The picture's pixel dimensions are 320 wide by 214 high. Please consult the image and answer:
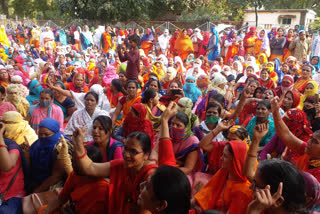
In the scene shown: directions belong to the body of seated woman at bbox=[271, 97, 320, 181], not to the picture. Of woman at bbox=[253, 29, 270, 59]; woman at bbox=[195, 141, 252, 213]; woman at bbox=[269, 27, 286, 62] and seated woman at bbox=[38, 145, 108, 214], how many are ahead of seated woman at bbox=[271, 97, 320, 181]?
2

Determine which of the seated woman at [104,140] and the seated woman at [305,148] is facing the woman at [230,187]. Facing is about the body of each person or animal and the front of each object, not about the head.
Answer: the seated woman at [305,148]

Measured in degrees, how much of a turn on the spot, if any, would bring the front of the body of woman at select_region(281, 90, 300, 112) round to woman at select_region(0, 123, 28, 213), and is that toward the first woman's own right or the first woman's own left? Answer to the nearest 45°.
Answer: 0° — they already face them

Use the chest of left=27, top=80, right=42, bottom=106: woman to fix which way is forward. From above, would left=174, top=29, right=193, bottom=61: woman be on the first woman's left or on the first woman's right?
on the first woman's left

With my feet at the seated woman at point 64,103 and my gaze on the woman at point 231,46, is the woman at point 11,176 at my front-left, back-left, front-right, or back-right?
back-right

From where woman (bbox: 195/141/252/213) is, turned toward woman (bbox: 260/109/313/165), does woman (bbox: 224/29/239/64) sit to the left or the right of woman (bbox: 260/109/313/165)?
left

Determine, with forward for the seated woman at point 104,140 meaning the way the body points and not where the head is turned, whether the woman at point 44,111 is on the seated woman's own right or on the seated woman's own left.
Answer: on the seated woman's own right

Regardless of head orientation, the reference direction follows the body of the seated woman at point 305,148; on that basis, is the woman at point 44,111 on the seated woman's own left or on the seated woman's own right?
on the seated woman's own right

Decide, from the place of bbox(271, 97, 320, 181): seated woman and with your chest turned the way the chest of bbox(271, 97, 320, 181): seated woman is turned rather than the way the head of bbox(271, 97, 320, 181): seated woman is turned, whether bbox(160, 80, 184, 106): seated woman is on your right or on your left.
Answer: on your right

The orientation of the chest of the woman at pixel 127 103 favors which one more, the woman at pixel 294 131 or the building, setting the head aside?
the woman

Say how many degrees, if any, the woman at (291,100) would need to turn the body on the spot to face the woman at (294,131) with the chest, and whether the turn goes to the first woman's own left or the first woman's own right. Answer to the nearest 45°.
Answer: approximately 45° to the first woman's own left

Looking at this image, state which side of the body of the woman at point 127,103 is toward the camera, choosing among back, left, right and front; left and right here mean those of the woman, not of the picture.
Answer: front

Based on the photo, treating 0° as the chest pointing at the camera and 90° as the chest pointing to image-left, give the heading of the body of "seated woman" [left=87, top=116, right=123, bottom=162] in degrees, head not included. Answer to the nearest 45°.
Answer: approximately 45°

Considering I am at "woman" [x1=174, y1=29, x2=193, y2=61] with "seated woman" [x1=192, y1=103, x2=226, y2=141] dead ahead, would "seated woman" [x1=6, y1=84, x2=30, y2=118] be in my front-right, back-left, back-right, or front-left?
front-right

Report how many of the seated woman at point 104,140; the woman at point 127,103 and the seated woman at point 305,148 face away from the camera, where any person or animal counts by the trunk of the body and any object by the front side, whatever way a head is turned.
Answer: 0
